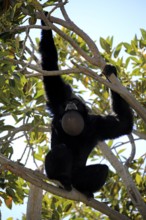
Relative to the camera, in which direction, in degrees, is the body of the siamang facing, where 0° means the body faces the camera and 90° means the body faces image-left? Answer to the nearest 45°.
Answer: approximately 0°
